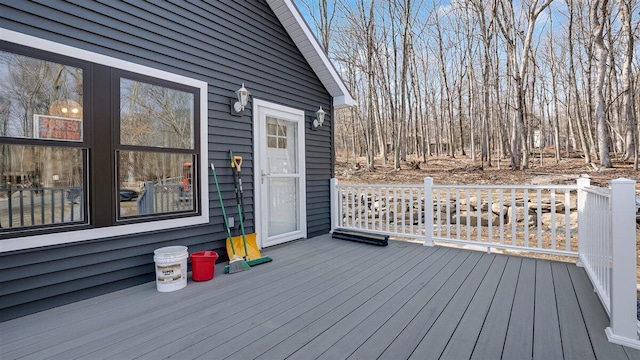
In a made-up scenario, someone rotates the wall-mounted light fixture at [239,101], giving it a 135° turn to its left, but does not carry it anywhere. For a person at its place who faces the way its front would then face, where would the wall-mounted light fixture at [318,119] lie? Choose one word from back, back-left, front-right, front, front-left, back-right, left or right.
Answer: front-right

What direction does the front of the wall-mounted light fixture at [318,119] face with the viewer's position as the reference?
facing the viewer and to the right of the viewer

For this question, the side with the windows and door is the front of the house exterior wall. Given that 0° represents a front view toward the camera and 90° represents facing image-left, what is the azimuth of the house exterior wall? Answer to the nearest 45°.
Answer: approximately 315°

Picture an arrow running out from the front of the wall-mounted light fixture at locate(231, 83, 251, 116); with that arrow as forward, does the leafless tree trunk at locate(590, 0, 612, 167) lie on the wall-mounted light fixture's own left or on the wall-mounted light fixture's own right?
on the wall-mounted light fixture's own left

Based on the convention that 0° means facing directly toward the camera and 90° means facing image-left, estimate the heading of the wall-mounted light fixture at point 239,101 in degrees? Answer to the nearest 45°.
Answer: approximately 315°
